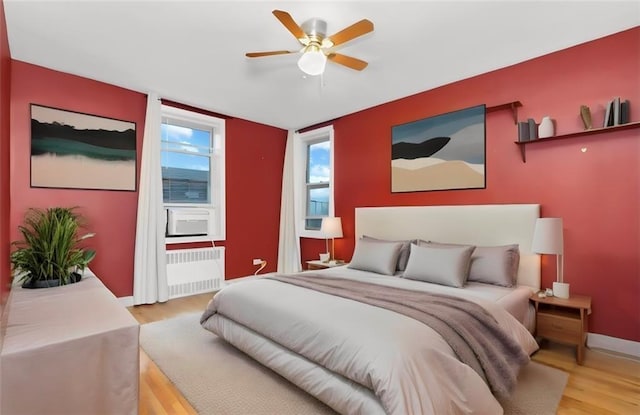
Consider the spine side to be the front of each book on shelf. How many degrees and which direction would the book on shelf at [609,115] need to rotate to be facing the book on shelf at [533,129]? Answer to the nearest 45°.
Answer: approximately 90° to its right

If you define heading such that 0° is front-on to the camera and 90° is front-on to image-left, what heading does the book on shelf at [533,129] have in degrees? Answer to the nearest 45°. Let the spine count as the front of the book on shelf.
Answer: approximately 0°

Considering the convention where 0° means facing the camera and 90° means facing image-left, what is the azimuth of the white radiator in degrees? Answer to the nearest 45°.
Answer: approximately 315°

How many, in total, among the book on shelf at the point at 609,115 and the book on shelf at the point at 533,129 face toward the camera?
2

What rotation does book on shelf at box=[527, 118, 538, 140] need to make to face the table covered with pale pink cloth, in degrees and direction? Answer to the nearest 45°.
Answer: approximately 45° to its right
